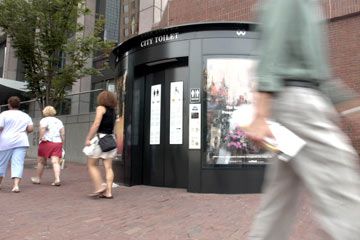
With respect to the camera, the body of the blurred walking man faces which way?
to the viewer's left

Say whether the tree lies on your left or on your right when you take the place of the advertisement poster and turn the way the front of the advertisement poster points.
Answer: on your right

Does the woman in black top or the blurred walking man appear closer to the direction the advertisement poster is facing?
the blurred walking man

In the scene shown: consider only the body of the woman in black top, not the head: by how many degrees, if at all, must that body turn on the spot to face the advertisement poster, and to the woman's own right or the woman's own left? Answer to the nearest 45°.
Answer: approximately 135° to the woman's own right

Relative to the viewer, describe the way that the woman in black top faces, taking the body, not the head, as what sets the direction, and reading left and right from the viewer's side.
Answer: facing away from the viewer and to the left of the viewer
